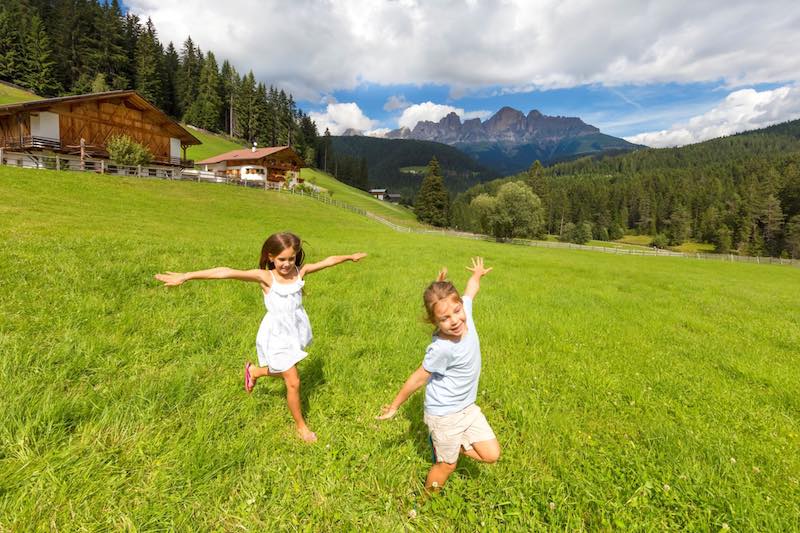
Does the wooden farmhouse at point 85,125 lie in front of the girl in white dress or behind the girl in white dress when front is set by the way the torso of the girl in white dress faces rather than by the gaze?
behind

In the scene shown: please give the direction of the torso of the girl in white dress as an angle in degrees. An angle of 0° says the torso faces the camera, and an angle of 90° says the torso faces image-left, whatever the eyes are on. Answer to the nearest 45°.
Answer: approximately 315°
